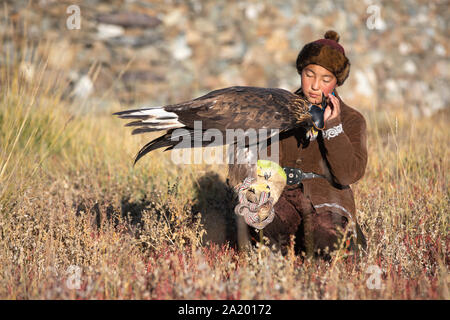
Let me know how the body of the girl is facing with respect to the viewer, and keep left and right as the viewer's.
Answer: facing the viewer and to the left of the viewer

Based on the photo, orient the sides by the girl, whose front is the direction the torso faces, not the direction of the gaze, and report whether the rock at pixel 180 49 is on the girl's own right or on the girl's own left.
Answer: on the girl's own right

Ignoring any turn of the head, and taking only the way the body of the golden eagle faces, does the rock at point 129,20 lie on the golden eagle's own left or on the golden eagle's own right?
on the golden eagle's own left

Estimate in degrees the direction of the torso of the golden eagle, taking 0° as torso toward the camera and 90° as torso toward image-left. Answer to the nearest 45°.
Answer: approximately 270°

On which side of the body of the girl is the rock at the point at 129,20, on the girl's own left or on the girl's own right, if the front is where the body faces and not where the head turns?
on the girl's own right

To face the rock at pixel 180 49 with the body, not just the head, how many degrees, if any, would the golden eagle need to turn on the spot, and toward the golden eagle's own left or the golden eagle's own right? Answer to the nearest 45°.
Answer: approximately 90° to the golden eagle's own left
